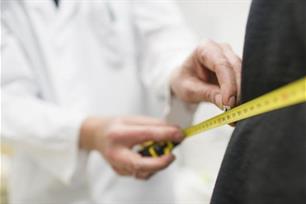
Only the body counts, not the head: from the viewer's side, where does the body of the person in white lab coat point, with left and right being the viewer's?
facing the viewer and to the right of the viewer
